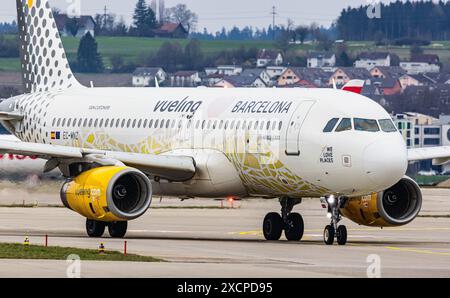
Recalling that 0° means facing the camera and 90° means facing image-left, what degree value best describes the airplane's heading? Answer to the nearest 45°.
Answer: approximately 315°
